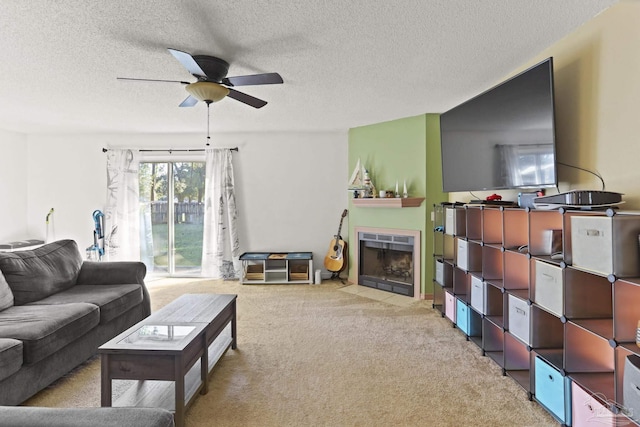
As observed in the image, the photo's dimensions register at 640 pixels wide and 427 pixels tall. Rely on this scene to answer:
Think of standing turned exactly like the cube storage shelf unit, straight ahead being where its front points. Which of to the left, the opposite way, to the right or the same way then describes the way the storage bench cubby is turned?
to the left

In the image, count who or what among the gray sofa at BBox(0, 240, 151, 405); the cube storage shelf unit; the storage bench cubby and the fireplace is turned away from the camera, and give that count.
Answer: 0

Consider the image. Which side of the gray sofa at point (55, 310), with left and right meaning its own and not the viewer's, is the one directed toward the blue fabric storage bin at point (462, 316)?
front

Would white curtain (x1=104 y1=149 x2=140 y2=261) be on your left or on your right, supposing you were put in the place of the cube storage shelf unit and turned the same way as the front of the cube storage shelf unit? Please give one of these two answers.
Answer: on your right

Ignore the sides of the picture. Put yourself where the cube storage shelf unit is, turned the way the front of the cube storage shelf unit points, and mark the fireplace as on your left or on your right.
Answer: on your right

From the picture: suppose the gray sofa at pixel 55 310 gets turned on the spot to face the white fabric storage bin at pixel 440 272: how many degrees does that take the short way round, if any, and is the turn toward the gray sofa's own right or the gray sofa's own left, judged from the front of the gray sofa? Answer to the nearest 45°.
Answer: approximately 45° to the gray sofa's own left

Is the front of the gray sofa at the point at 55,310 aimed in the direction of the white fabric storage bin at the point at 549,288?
yes

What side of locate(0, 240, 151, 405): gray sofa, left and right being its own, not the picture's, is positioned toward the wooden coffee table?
front

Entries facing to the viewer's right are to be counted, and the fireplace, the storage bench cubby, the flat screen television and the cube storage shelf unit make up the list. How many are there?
0

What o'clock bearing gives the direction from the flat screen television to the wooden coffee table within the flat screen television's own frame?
The wooden coffee table is roughly at 12 o'clock from the flat screen television.

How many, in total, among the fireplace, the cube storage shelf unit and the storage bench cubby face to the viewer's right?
0

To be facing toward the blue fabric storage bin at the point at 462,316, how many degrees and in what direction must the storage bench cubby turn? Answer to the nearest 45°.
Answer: approximately 45° to its left

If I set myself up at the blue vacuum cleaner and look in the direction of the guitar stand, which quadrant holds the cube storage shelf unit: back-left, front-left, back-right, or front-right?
front-right

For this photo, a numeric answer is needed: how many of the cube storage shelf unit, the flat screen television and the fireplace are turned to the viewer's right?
0

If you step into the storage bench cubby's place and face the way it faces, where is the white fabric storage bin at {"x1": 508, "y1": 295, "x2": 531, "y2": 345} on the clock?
The white fabric storage bin is roughly at 11 o'clock from the storage bench cubby.

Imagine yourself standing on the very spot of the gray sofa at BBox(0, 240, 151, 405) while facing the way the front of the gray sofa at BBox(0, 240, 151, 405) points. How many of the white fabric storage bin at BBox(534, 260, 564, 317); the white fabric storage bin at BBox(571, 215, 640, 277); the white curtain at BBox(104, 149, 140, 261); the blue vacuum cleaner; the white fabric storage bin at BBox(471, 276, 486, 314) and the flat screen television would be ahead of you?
4

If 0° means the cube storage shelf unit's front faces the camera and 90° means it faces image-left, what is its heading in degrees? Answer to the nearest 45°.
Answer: approximately 45°

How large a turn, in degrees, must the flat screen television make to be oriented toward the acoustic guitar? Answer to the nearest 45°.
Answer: approximately 90° to its right

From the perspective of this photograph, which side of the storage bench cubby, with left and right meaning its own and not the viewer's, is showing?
front

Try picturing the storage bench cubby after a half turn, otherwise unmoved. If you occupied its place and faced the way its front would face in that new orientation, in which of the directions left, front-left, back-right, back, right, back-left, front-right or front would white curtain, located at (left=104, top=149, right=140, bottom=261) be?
left
